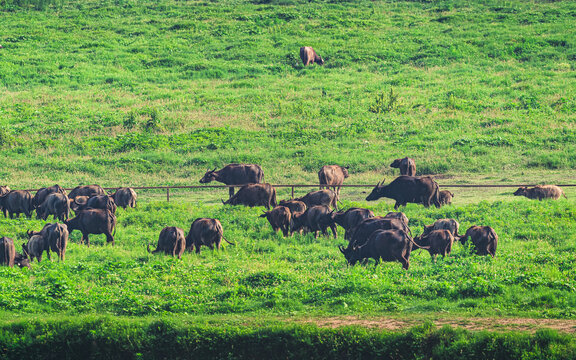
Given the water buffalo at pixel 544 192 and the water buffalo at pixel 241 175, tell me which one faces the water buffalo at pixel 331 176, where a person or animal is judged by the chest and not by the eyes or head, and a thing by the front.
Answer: the water buffalo at pixel 544 192

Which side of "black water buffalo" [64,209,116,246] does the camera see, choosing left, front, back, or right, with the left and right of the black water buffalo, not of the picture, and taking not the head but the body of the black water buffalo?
left

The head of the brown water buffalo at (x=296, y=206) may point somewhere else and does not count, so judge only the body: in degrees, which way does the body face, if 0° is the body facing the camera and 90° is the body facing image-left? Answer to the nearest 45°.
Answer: approximately 90°

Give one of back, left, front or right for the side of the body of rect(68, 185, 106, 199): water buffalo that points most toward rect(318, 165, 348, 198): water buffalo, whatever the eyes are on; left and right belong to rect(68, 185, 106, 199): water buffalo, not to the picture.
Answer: back

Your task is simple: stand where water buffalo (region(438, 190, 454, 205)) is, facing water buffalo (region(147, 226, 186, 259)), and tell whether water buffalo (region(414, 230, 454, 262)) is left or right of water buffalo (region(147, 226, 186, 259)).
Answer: left

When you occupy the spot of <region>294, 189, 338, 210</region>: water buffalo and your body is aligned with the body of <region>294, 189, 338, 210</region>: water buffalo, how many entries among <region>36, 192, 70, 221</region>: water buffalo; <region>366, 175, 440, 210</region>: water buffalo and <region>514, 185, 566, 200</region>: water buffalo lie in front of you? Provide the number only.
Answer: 1

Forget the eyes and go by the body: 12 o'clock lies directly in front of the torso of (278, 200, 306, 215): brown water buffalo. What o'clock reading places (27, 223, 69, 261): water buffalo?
The water buffalo is roughly at 11 o'clock from the brown water buffalo.

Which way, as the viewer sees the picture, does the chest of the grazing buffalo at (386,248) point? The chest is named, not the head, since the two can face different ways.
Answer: to the viewer's left

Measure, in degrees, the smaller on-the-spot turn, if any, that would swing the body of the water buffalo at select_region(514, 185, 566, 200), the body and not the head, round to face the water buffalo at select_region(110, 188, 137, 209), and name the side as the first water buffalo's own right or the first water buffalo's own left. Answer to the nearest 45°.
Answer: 0° — it already faces it

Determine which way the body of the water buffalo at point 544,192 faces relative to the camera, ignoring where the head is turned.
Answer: to the viewer's left

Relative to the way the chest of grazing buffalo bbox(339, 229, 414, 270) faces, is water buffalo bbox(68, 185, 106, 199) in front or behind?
in front

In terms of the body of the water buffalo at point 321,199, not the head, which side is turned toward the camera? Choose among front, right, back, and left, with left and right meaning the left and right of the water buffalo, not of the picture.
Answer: left

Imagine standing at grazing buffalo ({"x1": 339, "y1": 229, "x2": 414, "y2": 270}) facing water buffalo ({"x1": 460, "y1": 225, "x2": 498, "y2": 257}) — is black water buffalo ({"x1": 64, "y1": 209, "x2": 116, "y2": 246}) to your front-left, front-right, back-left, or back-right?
back-left
